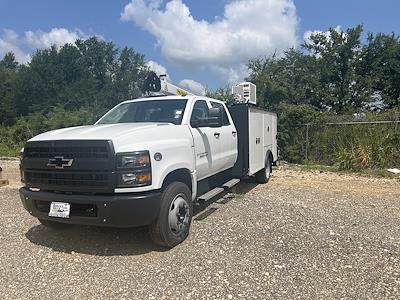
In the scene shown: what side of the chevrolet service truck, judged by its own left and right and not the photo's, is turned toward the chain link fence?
back

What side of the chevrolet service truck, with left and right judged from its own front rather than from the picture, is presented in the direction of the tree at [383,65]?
back

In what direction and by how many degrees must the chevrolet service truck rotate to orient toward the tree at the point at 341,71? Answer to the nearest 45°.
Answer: approximately 180°

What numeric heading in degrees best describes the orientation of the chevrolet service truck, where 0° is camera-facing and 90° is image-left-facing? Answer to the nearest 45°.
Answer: approximately 45°

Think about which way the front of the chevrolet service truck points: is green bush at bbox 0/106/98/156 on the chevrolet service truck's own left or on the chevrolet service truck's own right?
on the chevrolet service truck's own right
